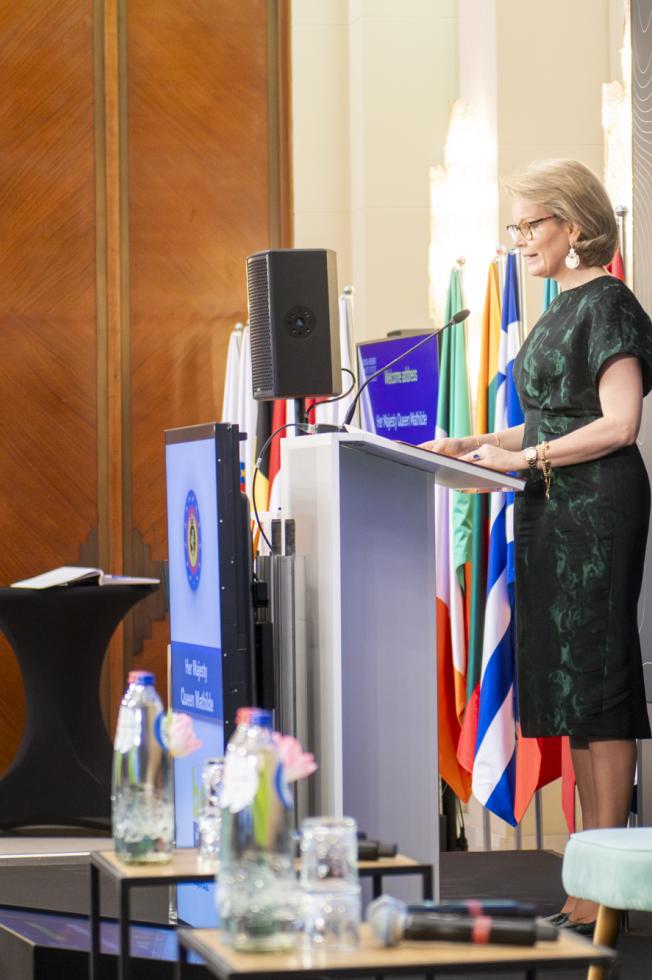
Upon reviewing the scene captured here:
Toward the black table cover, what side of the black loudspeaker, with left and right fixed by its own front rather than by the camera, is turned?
right

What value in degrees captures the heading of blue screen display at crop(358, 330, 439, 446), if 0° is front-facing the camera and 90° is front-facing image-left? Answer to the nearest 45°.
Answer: approximately 45°

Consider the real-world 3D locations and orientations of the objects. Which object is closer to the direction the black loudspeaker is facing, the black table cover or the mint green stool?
the black table cover

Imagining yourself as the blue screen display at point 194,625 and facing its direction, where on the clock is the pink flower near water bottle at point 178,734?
The pink flower near water bottle is roughly at 9 o'clock from the blue screen display.

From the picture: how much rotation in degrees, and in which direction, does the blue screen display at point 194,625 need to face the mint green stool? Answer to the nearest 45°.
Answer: approximately 135° to its left

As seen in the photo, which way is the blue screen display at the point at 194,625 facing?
to the viewer's left

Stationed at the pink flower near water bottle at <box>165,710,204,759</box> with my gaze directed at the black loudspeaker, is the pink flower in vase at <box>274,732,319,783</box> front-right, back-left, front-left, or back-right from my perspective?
back-right

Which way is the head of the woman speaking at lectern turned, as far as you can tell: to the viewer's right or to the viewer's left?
to the viewer's left

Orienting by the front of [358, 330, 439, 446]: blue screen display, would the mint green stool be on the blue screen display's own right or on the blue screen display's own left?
on the blue screen display's own left
